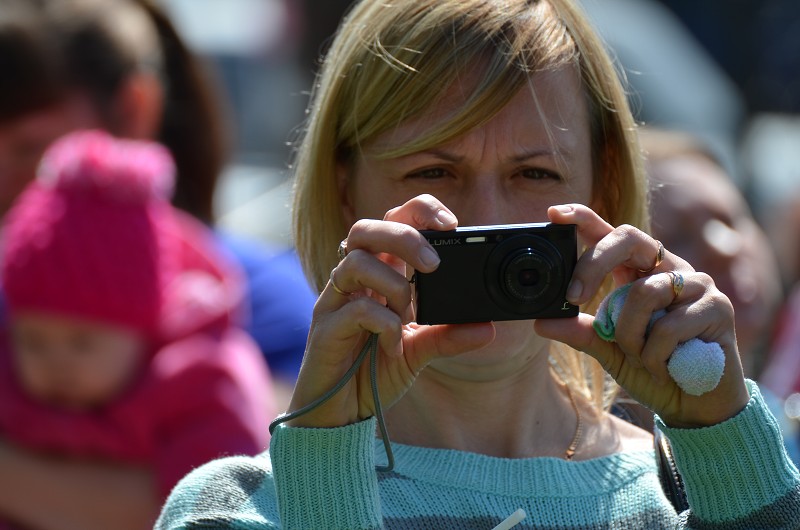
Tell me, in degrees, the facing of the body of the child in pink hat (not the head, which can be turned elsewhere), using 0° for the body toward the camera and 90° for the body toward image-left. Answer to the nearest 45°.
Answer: approximately 45°

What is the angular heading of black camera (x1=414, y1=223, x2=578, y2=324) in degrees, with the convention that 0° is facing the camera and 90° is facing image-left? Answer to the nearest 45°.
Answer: approximately 0°

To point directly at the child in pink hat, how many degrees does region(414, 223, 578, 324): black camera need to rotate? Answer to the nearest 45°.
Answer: approximately 135° to its right

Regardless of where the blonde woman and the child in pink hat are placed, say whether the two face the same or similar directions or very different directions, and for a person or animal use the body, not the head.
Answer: same or similar directions

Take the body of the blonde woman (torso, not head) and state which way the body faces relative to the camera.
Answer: toward the camera

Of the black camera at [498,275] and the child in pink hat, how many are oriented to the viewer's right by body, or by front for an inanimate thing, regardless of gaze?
0

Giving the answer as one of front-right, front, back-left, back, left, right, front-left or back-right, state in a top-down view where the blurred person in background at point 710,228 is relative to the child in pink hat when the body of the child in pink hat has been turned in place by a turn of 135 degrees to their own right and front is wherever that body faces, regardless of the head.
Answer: right

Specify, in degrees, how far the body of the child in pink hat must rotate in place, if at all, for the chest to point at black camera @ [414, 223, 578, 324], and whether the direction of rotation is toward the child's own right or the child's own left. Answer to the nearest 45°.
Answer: approximately 90° to the child's own left

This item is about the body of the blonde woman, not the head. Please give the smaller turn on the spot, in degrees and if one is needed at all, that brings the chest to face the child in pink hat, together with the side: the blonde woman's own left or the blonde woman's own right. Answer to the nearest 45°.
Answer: approximately 135° to the blonde woman's own right

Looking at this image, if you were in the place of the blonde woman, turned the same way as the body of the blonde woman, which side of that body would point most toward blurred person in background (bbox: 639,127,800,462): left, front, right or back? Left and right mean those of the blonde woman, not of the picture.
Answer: back

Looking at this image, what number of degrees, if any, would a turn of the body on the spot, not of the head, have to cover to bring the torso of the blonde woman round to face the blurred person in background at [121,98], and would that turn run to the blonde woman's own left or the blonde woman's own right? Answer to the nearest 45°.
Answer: approximately 135° to the blonde woman's own right

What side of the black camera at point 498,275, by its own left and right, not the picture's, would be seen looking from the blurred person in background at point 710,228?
back

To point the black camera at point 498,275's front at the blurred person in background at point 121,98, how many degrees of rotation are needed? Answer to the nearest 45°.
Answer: approximately 135° to its right

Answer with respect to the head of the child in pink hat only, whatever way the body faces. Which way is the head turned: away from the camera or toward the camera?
toward the camera

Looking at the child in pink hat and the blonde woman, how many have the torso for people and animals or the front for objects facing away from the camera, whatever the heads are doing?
0

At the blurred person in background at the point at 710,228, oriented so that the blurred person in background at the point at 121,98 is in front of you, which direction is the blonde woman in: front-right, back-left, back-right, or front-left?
front-left
